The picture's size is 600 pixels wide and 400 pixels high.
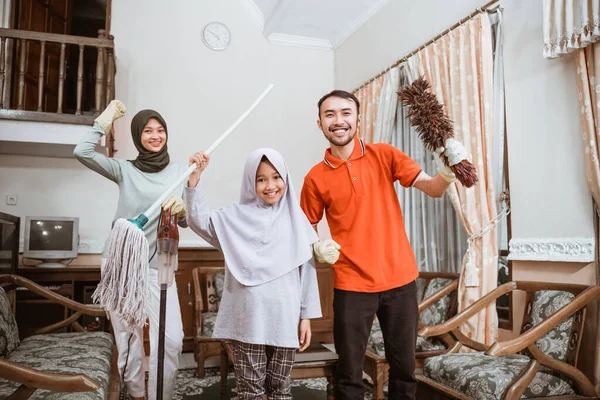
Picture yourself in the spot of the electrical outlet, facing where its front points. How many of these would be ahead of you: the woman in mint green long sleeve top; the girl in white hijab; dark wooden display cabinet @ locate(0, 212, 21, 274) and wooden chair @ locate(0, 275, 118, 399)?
4

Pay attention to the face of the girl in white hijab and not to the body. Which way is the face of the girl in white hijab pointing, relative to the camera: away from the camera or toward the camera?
toward the camera

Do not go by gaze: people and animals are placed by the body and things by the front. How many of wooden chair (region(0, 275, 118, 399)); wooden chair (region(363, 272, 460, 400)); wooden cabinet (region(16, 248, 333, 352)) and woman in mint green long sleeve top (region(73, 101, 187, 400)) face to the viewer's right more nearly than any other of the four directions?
1

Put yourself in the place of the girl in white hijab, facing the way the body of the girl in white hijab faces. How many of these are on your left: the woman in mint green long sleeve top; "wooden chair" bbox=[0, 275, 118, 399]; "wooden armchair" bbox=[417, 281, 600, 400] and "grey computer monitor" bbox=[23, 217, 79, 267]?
1

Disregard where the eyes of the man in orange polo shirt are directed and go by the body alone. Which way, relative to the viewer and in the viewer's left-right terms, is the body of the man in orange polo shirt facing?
facing the viewer

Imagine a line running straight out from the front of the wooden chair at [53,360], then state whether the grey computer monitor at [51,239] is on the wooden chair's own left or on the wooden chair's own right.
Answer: on the wooden chair's own left

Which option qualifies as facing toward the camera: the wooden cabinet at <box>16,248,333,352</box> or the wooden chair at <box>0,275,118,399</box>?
the wooden cabinet

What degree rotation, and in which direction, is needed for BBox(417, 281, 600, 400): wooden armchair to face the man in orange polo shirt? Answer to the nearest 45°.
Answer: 0° — it already faces them

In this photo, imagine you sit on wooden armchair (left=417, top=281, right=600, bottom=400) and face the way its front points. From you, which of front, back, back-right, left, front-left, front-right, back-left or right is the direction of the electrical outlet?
front-right

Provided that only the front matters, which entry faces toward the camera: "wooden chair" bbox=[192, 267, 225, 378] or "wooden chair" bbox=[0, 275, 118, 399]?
"wooden chair" bbox=[192, 267, 225, 378]
